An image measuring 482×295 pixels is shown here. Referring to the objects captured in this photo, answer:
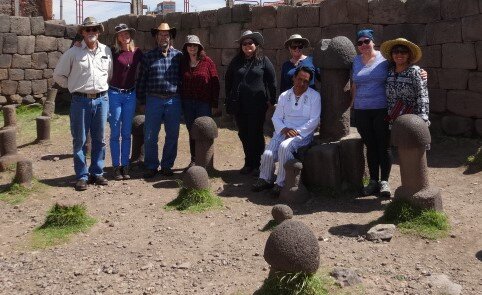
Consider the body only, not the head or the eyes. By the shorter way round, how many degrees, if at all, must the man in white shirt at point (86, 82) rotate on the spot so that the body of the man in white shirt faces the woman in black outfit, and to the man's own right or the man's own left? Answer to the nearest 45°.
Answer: approximately 90° to the man's own left

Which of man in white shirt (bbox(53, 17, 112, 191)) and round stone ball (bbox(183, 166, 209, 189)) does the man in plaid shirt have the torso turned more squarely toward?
the round stone ball

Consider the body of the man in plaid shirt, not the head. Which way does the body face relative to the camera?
toward the camera

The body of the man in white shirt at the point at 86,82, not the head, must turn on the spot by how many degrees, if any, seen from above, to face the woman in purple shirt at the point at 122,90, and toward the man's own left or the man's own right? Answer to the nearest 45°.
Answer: approximately 135° to the man's own left

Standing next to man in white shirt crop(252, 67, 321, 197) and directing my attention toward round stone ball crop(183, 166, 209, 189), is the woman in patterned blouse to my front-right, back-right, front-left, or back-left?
back-left

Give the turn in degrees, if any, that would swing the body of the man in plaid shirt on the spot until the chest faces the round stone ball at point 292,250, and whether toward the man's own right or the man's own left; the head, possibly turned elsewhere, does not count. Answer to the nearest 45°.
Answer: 0° — they already face it

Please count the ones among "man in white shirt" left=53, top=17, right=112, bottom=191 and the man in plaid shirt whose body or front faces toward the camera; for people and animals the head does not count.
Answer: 2

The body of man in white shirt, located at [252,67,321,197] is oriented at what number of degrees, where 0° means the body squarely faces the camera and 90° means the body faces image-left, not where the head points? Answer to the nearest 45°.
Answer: approximately 45°

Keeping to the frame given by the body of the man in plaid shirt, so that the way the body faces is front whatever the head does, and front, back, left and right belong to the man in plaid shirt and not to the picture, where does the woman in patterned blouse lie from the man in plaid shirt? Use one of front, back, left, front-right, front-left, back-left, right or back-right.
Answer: front-left

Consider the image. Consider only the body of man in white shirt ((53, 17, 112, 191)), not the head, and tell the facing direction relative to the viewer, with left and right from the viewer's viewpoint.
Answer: facing the viewer

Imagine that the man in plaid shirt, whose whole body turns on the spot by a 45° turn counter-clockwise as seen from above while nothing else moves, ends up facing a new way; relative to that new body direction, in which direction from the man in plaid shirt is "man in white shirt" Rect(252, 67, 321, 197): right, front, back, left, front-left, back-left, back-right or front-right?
front

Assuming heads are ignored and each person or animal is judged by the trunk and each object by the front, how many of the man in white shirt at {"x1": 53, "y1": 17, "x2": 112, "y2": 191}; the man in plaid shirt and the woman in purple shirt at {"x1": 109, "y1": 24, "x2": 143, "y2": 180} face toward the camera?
3

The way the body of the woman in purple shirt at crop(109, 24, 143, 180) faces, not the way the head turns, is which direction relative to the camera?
toward the camera
